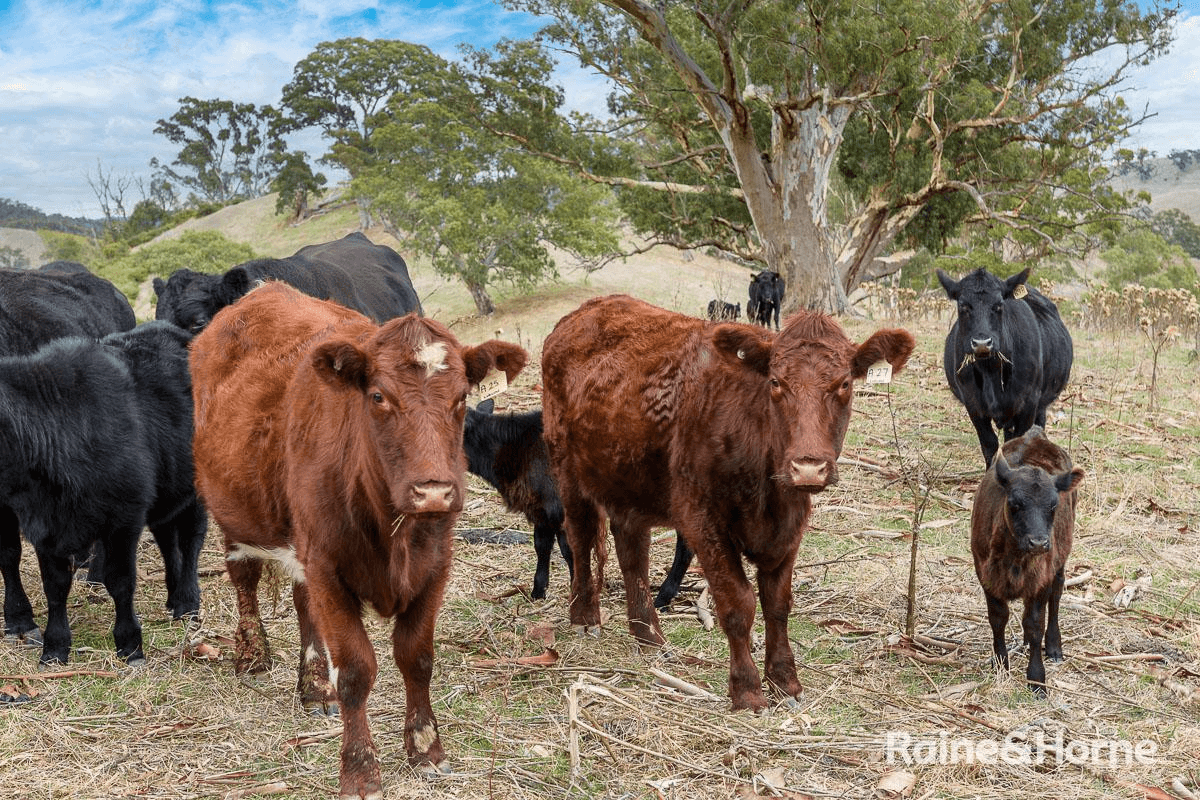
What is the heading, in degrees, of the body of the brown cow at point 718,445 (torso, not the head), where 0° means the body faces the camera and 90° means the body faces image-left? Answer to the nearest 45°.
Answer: approximately 315°

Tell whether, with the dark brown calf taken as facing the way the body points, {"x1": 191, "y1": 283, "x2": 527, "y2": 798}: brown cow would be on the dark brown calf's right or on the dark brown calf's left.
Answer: on the dark brown calf's right

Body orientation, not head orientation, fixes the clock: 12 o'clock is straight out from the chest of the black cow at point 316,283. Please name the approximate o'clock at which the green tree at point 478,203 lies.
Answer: The green tree is roughly at 5 o'clock from the black cow.

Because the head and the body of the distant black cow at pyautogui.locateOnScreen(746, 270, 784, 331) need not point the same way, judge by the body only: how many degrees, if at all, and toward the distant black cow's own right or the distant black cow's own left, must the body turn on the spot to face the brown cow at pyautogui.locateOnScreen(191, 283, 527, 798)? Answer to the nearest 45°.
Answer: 0° — it already faces it

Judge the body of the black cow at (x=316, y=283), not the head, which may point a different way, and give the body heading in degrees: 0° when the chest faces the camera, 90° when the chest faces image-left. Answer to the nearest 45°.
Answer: approximately 45°

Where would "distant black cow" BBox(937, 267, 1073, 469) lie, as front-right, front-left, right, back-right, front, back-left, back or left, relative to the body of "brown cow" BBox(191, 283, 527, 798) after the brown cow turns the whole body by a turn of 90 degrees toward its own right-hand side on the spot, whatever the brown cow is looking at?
back

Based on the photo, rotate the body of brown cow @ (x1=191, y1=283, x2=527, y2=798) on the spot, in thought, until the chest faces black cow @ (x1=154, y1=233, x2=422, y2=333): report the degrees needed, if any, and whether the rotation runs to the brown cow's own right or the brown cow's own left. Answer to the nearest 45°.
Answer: approximately 135° to the brown cow's own left

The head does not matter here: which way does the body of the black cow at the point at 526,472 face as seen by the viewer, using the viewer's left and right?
facing to the left of the viewer

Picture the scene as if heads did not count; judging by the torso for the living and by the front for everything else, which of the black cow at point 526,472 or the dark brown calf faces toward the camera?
the dark brown calf

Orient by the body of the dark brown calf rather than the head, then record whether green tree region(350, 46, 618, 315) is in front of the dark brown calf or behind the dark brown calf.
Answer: behind

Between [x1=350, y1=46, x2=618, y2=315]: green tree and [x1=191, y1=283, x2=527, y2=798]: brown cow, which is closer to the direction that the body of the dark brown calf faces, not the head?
the brown cow

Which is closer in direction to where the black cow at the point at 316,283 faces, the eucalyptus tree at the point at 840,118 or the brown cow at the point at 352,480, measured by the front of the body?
the brown cow

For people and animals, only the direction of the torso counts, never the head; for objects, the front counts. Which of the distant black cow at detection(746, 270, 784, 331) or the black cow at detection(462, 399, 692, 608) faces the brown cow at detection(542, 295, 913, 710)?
the distant black cow

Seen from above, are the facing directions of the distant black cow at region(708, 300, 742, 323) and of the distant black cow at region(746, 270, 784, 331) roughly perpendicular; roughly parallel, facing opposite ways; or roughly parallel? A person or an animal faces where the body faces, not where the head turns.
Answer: roughly perpendicular
